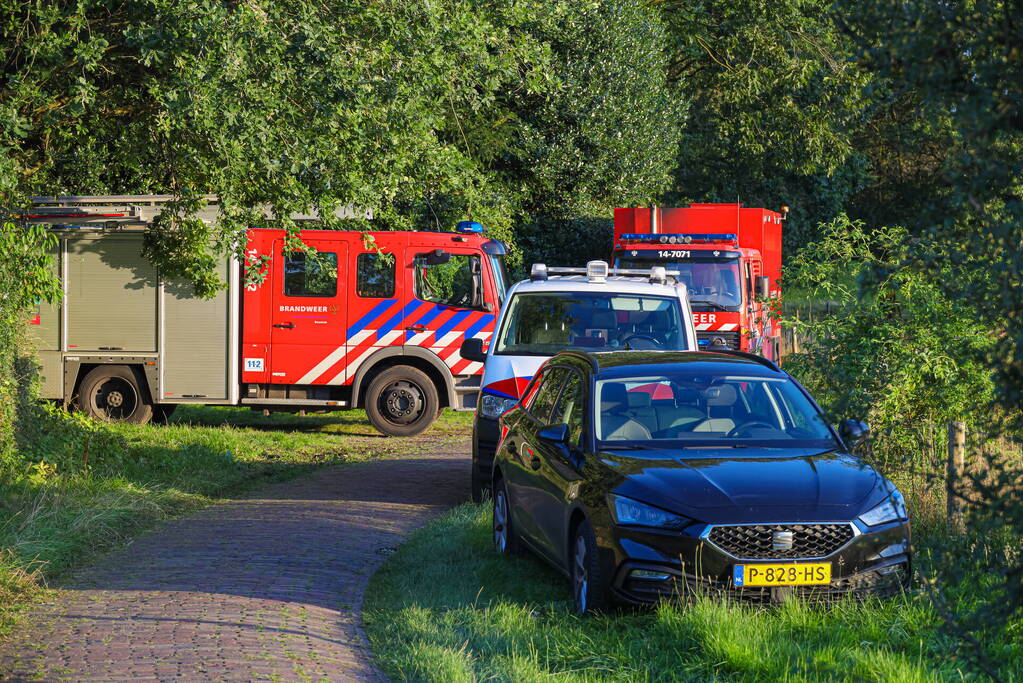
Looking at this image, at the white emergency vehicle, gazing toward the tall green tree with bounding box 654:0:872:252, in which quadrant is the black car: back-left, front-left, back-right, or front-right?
back-right

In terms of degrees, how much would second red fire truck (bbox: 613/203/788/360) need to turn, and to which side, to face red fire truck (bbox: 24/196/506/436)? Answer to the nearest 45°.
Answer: approximately 90° to its right

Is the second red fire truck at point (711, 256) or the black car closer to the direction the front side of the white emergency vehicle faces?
the black car

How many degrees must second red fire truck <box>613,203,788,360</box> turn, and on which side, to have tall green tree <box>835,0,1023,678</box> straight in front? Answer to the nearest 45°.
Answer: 0° — it already faces it

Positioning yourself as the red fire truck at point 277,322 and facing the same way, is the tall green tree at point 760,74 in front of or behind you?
in front

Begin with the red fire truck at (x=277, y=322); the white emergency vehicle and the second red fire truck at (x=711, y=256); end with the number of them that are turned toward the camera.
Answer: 2

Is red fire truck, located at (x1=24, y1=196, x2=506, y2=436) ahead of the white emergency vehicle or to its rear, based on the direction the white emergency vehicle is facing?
to the rear

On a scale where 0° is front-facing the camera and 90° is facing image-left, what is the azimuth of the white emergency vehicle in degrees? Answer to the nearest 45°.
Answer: approximately 0°

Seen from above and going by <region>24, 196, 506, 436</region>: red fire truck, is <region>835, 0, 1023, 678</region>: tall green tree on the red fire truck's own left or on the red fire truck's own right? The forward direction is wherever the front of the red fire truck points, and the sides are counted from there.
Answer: on the red fire truck's own right

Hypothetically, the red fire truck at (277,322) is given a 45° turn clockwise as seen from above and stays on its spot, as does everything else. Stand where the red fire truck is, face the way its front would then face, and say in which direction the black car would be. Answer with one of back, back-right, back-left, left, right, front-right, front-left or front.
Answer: front-right

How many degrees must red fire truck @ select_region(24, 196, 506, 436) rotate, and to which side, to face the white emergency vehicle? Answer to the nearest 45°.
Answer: approximately 45° to its right

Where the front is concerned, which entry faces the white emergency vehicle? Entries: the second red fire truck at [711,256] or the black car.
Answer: the second red fire truck

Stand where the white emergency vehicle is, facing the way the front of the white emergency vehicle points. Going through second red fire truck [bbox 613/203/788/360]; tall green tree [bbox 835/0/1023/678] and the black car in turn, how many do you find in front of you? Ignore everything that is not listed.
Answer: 2

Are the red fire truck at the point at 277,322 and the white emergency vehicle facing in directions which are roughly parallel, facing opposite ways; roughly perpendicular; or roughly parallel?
roughly perpendicular

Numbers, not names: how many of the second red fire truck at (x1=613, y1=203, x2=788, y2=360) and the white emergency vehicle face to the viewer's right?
0

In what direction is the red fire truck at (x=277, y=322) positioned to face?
to the viewer's right
